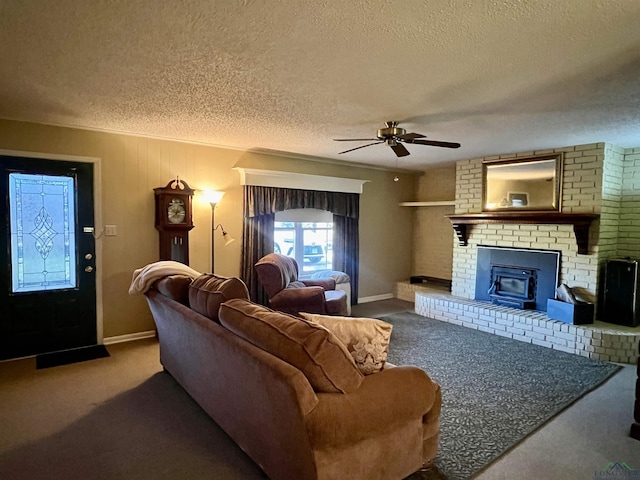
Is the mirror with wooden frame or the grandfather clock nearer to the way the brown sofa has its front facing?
the mirror with wooden frame

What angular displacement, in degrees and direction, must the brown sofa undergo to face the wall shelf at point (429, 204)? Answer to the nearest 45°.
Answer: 0° — it already faces it

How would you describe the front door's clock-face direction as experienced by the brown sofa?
The front door is roughly at 9 o'clock from the brown sofa.

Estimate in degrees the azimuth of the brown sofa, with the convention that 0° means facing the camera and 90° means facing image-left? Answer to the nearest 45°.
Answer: approximately 225°

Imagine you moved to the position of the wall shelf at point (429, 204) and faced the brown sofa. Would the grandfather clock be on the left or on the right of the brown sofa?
right

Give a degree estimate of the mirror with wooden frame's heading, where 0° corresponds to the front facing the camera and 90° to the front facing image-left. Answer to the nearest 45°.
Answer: approximately 45°

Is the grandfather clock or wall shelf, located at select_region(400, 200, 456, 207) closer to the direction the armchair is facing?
the wall shelf

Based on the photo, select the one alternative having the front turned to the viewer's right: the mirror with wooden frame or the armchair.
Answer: the armchair
